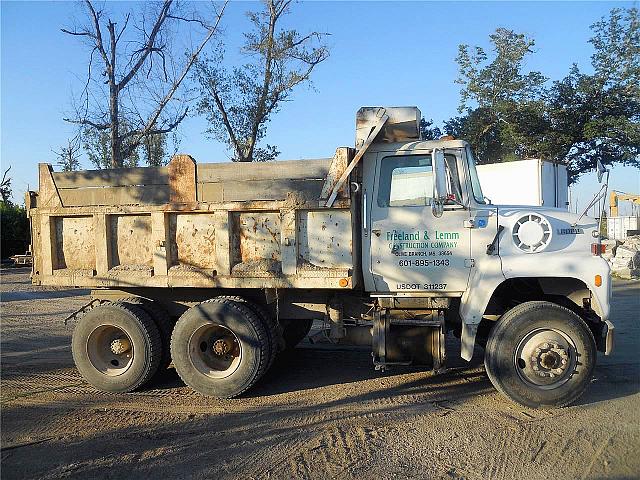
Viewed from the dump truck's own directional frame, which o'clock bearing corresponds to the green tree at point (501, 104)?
The green tree is roughly at 10 o'clock from the dump truck.

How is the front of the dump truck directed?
to the viewer's right

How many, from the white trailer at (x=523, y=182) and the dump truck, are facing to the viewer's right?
1

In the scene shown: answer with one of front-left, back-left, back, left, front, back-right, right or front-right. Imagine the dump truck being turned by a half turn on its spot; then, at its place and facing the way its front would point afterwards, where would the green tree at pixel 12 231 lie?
front-right

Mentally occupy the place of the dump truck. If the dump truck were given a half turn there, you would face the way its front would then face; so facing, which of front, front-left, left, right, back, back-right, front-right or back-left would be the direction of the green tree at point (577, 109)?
back-right

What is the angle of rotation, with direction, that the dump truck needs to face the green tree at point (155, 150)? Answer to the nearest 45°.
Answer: approximately 135° to its left
